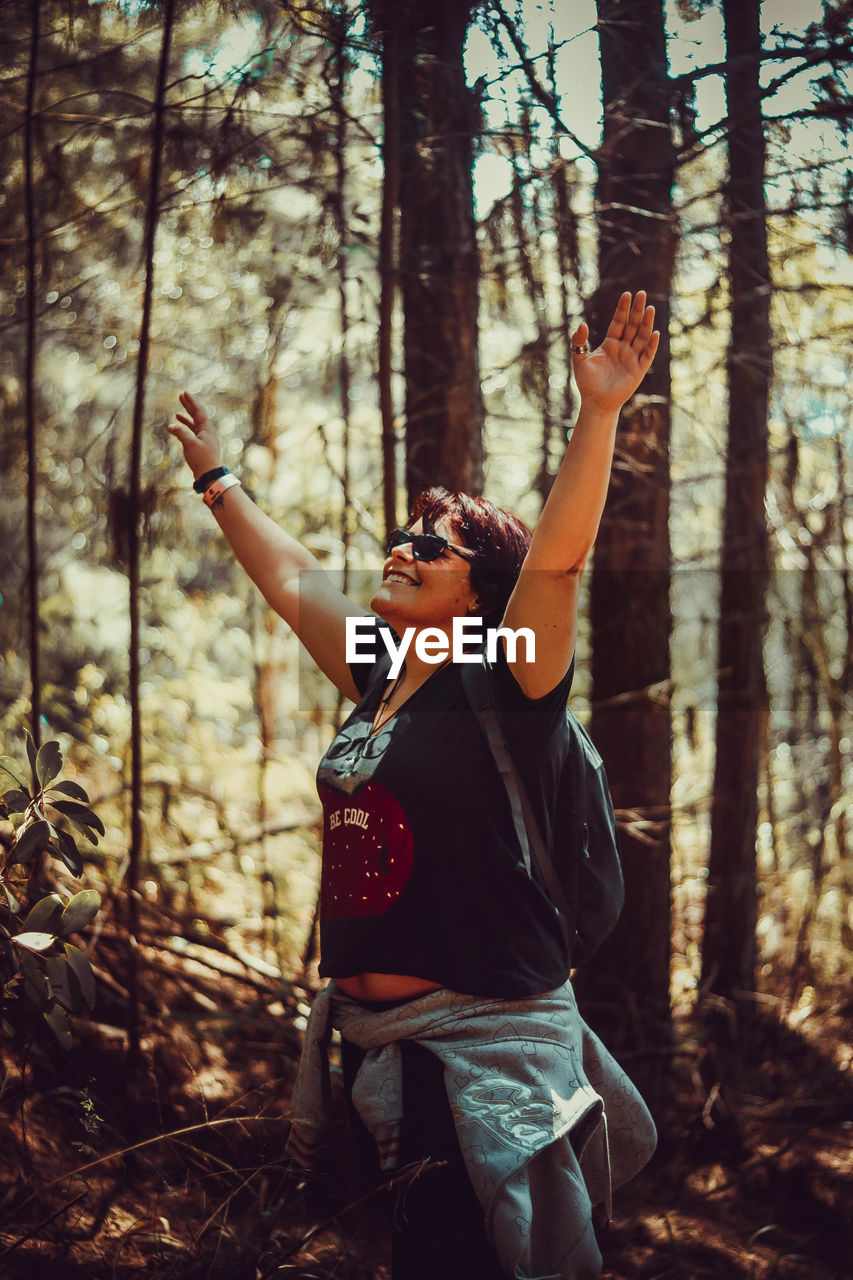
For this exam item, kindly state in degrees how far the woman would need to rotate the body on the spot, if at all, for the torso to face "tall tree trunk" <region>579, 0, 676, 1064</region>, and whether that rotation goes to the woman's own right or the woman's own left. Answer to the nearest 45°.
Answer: approximately 135° to the woman's own right

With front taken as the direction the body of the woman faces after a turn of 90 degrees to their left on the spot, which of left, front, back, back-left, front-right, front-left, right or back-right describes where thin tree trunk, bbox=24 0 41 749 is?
back

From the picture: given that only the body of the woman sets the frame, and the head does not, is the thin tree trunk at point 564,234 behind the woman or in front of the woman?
behind

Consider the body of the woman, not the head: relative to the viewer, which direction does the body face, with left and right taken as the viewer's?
facing the viewer and to the left of the viewer

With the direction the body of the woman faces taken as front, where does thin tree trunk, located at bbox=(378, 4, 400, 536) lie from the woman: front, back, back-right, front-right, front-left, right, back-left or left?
back-right

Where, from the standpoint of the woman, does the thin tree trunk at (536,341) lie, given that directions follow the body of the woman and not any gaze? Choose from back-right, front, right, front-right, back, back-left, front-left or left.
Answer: back-right

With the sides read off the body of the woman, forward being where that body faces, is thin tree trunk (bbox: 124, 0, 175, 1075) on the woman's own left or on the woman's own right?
on the woman's own right
